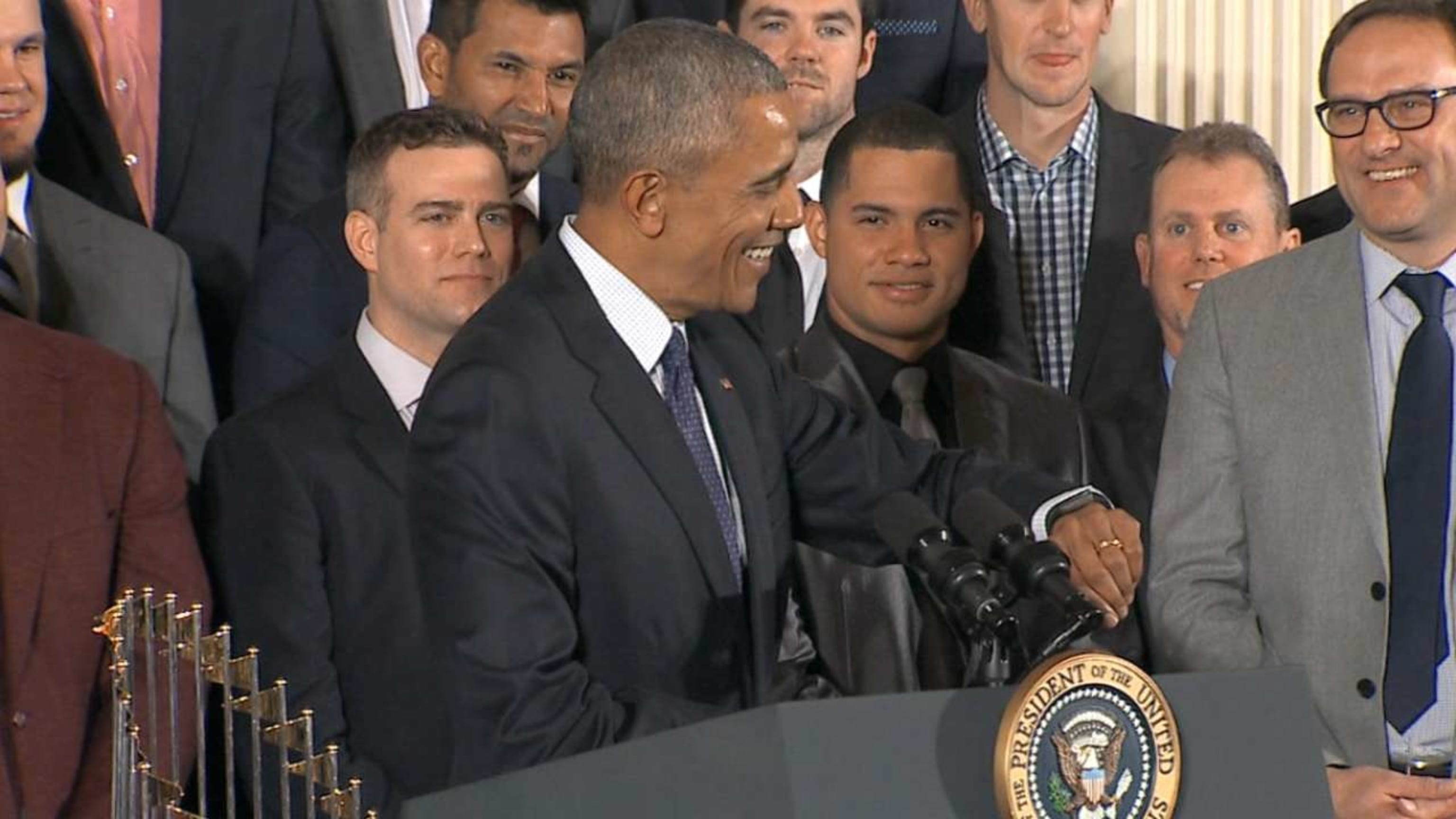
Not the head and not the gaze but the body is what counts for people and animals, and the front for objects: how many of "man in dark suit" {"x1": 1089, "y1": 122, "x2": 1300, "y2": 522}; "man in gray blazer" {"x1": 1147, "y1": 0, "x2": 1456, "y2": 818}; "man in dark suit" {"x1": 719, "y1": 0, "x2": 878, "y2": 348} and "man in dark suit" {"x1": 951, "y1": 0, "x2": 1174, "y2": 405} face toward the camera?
4

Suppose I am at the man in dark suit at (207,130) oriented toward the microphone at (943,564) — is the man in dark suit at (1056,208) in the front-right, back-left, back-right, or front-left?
front-left

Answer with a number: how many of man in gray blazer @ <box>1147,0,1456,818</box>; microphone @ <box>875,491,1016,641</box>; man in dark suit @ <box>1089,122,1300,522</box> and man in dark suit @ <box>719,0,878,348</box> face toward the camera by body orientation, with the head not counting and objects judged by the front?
3

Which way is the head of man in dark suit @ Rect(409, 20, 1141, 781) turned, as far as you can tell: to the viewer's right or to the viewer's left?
to the viewer's right

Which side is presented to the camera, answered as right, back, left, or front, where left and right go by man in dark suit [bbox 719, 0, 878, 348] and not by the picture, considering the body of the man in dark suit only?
front

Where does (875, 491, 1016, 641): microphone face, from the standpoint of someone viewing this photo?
facing away from the viewer and to the left of the viewer

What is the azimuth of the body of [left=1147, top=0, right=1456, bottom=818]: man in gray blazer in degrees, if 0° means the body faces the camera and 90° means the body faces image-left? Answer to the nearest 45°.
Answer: approximately 0°

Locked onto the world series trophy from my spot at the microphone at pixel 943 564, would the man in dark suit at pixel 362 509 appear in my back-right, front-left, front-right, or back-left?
front-right

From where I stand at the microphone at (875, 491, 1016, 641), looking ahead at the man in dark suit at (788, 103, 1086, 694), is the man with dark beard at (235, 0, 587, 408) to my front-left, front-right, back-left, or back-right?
front-left

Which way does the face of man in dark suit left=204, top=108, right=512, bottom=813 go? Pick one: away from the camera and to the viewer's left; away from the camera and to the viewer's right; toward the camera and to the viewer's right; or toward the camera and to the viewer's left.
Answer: toward the camera and to the viewer's right

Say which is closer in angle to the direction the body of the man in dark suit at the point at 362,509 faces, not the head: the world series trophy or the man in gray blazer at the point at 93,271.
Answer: the world series trophy

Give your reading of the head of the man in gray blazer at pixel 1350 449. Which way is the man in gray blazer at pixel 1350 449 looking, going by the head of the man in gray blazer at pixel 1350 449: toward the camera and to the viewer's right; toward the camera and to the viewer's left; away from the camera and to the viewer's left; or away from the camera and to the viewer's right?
toward the camera and to the viewer's left

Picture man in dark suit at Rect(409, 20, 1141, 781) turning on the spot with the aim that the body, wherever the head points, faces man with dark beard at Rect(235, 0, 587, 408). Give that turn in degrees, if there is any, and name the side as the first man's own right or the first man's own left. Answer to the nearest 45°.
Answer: approximately 135° to the first man's own left

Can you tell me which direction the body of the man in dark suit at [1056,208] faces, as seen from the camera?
toward the camera
